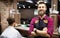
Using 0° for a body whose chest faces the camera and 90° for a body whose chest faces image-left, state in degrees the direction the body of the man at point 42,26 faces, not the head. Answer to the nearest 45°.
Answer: approximately 0°
